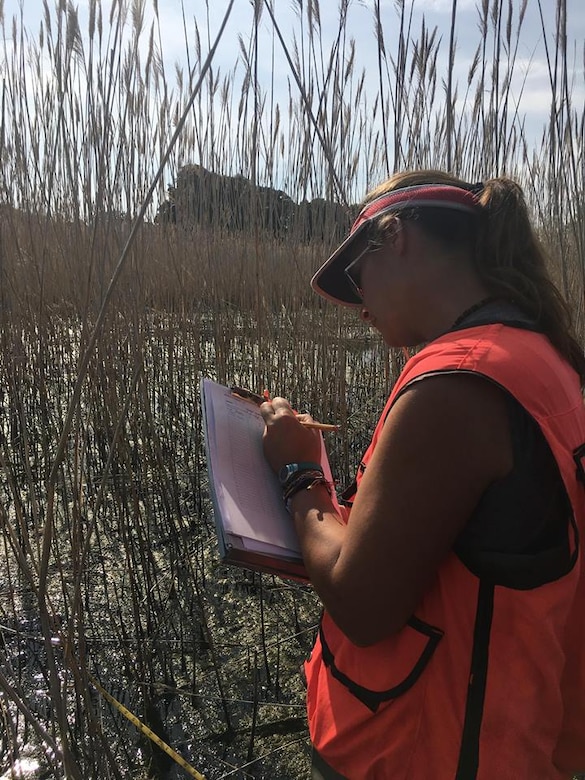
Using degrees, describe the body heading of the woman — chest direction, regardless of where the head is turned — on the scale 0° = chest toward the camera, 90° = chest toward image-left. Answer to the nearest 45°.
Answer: approximately 90°
